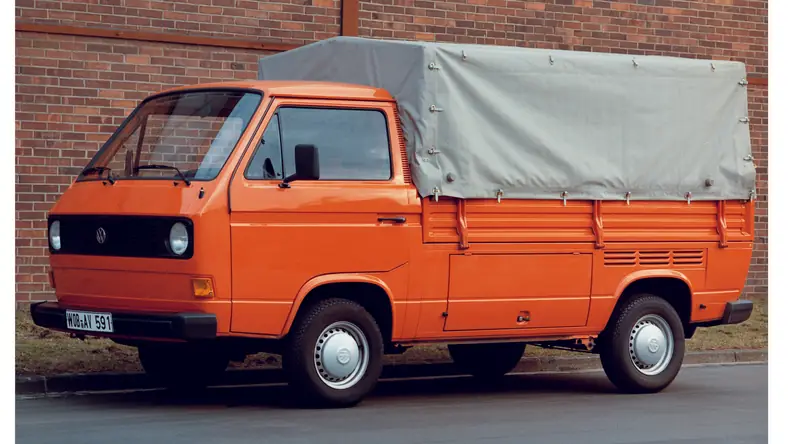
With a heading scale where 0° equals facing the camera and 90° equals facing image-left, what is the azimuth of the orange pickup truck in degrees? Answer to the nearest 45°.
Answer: approximately 45°
